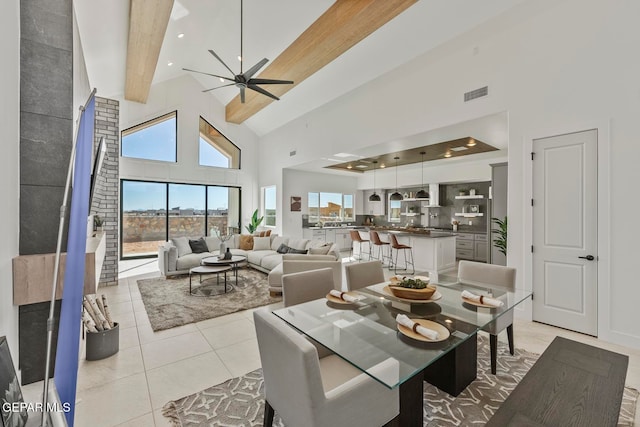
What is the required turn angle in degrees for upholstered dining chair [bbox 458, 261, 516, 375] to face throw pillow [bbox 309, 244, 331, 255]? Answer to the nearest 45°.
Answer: approximately 45° to its right

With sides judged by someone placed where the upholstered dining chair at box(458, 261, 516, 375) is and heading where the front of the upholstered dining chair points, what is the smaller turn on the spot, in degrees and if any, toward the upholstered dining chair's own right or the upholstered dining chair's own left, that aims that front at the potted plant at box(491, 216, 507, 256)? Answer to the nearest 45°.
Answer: approximately 135° to the upholstered dining chair's own right

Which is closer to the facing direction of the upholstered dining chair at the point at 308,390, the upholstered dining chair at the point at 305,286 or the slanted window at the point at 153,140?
the upholstered dining chair

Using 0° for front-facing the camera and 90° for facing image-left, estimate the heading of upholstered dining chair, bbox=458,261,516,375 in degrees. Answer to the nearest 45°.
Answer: approximately 45°

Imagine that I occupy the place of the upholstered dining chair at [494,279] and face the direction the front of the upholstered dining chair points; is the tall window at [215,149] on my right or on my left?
on my right

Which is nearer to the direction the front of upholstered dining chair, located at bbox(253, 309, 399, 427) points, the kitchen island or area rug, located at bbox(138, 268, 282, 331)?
the kitchen island

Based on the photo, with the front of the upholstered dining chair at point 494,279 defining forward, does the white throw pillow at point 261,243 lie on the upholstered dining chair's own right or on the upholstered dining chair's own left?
on the upholstered dining chair's own right

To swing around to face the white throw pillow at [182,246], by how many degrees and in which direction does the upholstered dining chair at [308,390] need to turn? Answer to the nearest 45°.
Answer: approximately 90° to its left

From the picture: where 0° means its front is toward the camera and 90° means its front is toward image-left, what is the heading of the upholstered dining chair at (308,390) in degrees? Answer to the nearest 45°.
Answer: approximately 225°

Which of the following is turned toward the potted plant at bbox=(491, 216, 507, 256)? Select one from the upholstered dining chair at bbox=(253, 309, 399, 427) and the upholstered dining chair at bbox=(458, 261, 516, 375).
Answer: the upholstered dining chair at bbox=(253, 309, 399, 427)
